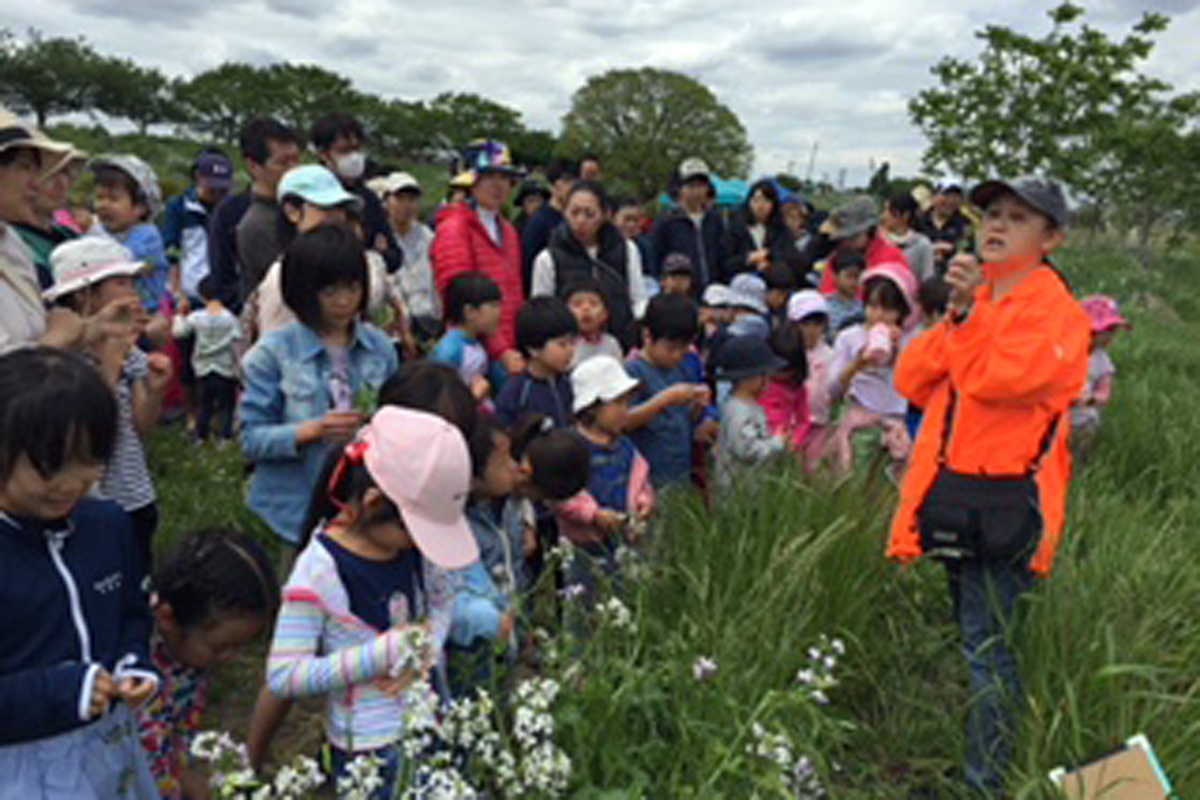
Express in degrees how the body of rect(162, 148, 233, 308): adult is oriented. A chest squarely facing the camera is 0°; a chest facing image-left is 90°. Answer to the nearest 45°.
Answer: approximately 315°

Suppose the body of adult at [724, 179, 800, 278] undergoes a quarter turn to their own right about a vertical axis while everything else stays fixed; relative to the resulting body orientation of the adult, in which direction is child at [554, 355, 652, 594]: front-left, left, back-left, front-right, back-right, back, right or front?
left

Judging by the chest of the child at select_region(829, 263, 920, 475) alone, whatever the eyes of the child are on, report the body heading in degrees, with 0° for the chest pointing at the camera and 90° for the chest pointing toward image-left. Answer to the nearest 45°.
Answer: approximately 0°

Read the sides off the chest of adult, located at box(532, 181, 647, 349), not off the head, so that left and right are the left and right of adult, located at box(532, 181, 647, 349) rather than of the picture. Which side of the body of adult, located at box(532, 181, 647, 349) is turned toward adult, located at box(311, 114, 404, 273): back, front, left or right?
right

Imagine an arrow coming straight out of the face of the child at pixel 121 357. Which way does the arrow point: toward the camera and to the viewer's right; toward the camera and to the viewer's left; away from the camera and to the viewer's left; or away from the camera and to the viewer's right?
toward the camera and to the viewer's right

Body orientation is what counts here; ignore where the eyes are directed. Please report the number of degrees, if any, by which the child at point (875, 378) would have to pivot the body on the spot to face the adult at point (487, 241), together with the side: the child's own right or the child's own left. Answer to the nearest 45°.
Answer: approximately 90° to the child's own right

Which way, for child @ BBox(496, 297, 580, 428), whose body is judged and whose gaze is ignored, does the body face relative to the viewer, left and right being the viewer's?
facing the viewer and to the right of the viewer

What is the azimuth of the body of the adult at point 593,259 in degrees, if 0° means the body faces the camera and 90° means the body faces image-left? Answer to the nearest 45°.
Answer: approximately 0°

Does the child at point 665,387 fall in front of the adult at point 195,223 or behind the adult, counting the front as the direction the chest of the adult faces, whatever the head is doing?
in front

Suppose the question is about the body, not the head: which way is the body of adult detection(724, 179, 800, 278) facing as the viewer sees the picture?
toward the camera

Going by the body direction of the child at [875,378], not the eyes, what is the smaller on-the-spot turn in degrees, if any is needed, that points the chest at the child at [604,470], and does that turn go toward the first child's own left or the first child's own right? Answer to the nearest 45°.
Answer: approximately 45° to the first child's own right

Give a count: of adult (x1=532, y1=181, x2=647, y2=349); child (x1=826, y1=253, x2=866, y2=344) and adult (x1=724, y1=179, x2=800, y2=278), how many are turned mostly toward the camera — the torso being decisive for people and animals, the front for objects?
3

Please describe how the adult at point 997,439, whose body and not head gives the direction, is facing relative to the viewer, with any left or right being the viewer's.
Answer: facing the viewer and to the left of the viewer
